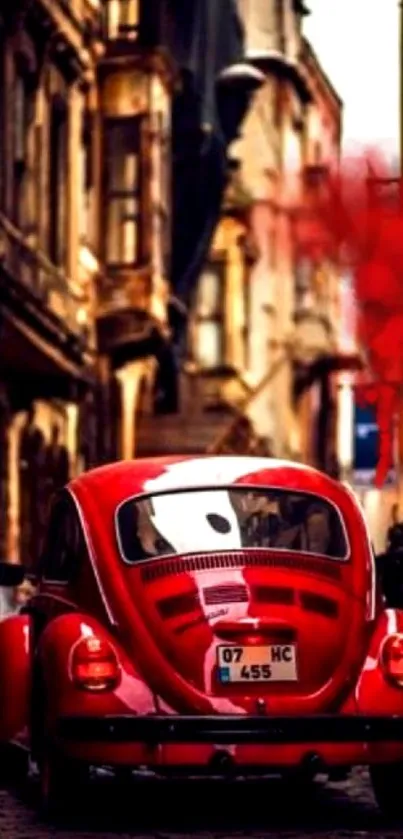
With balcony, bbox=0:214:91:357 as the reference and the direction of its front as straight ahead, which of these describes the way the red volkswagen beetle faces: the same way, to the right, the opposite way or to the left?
to the left

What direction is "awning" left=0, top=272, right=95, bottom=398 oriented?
to the viewer's right

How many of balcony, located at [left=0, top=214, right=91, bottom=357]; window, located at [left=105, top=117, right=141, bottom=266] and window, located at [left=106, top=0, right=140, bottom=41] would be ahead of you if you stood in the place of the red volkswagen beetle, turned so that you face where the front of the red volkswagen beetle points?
3

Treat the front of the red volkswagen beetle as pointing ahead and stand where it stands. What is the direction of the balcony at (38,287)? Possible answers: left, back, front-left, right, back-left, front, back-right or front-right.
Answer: front

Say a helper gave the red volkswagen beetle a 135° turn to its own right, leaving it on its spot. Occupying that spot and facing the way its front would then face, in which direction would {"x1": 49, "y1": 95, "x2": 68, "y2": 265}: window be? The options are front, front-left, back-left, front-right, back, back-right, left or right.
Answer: back-left

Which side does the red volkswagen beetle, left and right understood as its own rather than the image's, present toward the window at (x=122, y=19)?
front

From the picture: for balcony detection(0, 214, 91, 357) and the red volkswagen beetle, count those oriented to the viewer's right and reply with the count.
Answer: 1

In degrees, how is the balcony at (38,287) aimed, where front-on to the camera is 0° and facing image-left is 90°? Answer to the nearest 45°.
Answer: approximately 270°

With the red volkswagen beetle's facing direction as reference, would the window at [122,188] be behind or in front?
in front

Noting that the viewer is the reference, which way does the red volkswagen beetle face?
facing away from the viewer

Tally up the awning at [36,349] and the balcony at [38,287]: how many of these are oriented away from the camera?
0

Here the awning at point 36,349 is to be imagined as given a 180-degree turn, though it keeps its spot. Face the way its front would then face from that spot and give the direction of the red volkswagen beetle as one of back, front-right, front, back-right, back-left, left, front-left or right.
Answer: left

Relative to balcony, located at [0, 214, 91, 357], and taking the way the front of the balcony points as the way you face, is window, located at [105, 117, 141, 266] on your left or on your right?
on your left
